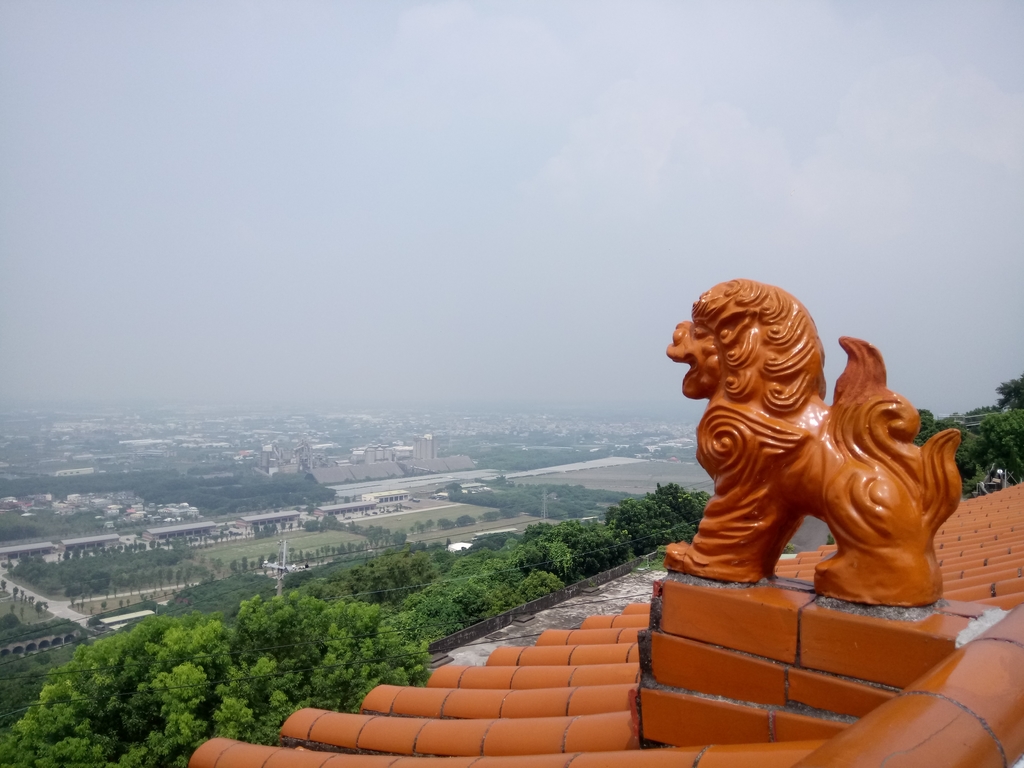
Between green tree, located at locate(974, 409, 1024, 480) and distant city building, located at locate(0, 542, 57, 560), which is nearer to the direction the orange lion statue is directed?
the distant city building

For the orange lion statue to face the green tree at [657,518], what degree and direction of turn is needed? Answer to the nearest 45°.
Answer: approximately 90° to its right

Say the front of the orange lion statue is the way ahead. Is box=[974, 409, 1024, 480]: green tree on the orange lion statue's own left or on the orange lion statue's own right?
on the orange lion statue's own right

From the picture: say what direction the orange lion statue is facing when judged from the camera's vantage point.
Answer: facing to the left of the viewer

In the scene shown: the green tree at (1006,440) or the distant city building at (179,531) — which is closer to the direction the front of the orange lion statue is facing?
the distant city building

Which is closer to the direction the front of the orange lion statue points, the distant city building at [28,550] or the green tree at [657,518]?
the distant city building
